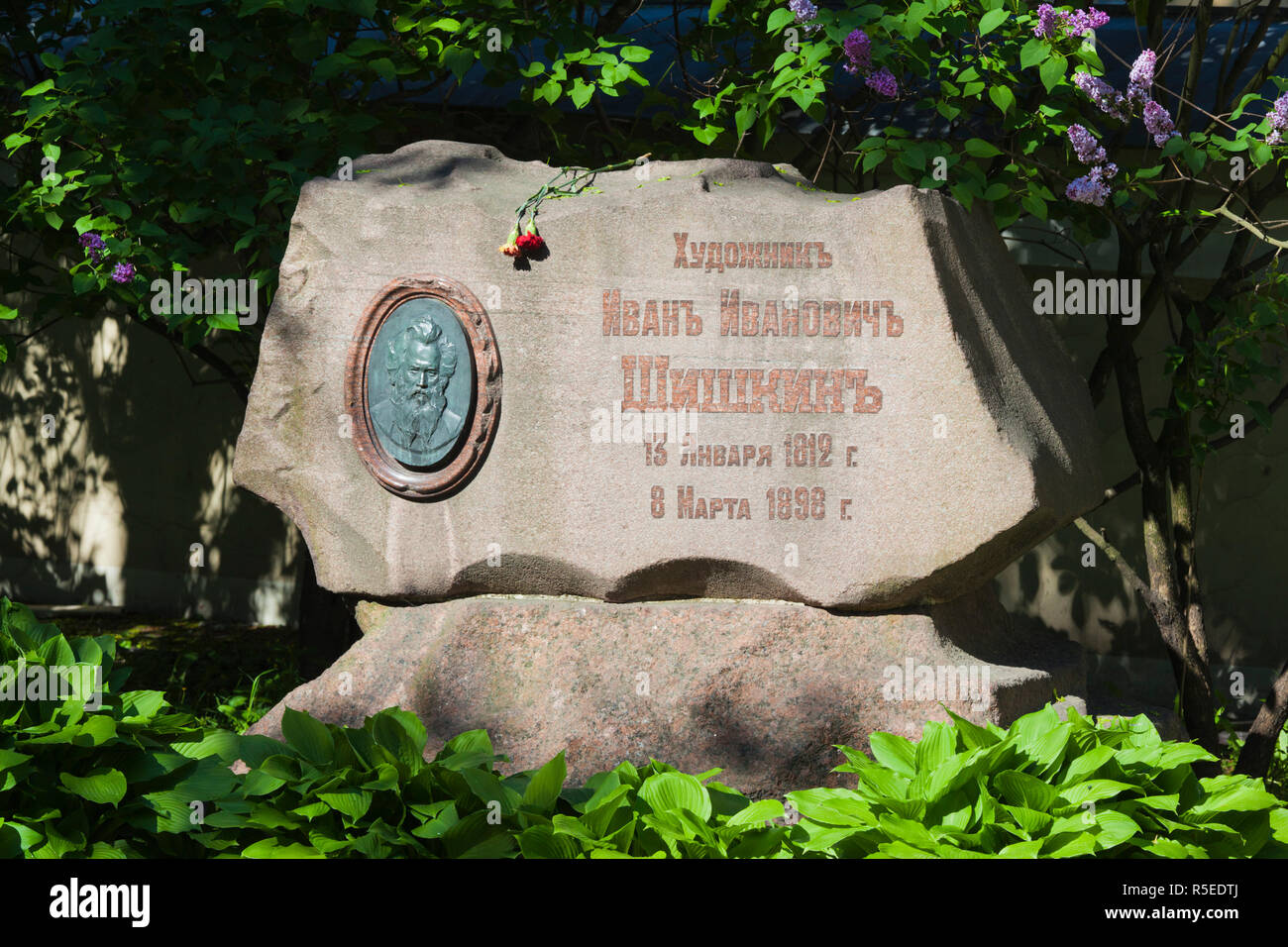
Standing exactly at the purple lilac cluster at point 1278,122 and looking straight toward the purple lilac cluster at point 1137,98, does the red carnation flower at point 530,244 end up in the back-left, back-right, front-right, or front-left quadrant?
front-left

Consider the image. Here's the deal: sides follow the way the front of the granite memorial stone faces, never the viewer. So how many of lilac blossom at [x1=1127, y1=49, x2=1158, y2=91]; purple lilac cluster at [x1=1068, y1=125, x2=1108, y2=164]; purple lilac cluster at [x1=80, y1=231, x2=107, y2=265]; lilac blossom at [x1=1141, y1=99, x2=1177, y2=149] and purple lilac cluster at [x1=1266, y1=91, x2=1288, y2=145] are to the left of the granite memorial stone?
4

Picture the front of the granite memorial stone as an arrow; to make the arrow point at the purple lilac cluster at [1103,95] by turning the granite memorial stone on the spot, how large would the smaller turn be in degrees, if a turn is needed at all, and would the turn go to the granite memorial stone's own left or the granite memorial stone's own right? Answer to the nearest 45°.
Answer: approximately 90° to the granite memorial stone's own left

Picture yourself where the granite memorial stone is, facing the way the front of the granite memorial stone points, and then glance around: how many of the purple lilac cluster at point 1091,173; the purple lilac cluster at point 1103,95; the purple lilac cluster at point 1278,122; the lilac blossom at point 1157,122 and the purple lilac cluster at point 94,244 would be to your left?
4

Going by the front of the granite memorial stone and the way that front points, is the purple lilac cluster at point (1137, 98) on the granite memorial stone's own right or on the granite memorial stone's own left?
on the granite memorial stone's own left

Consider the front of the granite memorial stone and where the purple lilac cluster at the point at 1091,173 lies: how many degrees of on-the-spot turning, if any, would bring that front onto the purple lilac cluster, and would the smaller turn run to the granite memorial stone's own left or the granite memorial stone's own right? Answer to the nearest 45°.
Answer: approximately 90° to the granite memorial stone's own left

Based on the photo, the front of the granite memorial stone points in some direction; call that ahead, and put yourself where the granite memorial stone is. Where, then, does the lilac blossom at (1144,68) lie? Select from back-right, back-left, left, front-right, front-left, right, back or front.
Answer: left

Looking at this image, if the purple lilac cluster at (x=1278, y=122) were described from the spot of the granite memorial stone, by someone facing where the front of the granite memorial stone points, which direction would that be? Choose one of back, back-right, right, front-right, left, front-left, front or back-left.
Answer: left

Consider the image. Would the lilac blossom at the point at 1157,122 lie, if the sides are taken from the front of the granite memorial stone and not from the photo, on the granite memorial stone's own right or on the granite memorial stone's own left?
on the granite memorial stone's own left

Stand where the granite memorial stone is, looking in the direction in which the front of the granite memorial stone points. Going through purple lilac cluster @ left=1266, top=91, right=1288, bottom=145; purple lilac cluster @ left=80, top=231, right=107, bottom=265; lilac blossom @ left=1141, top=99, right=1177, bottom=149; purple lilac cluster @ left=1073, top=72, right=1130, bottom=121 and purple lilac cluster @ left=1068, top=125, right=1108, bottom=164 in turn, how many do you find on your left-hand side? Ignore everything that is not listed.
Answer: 4

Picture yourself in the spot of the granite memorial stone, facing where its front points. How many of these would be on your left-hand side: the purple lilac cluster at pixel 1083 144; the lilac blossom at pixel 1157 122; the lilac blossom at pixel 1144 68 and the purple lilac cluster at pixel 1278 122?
4

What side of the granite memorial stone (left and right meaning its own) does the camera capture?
front
